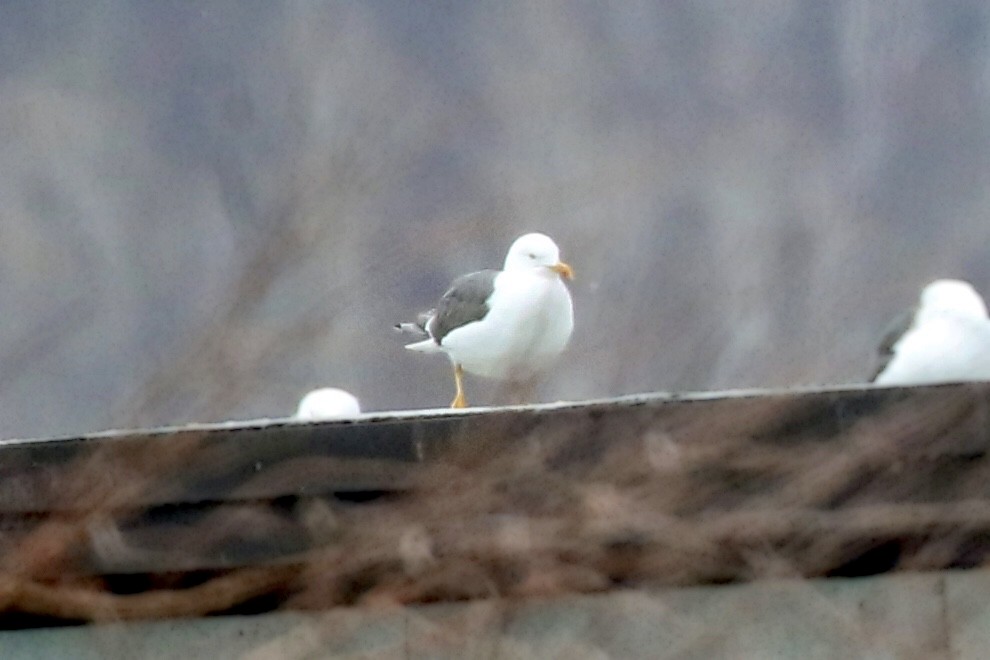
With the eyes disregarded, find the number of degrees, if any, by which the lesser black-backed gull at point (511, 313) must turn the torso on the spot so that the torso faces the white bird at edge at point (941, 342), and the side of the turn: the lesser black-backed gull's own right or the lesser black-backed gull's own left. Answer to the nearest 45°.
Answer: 0° — it already faces it

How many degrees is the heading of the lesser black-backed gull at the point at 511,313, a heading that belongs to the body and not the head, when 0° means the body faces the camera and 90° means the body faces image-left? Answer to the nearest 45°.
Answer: approximately 315°
